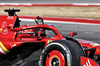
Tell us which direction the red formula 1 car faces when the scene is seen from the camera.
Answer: facing the viewer and to the right of the viewer
